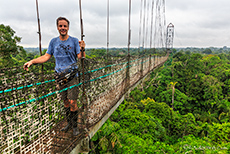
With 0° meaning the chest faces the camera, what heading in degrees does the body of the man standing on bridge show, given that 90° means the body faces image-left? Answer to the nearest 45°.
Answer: approximately 0°

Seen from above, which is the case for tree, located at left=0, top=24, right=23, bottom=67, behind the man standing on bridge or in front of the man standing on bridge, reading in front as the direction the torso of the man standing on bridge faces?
behind
